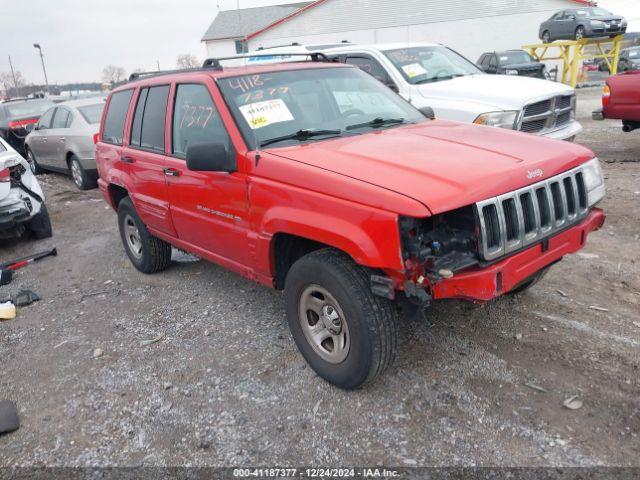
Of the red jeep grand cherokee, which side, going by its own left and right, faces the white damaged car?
back

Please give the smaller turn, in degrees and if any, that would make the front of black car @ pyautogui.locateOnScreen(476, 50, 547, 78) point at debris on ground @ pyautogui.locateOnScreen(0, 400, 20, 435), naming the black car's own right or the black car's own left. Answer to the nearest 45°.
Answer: approximately 45° to the black car's own right

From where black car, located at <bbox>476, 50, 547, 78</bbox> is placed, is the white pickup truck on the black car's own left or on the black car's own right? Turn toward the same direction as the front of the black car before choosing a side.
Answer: on the black car's own right

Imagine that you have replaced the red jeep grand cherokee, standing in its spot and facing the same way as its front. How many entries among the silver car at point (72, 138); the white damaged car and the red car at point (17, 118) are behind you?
3

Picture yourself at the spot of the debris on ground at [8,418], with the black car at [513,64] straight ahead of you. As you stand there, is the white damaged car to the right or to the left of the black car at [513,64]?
left

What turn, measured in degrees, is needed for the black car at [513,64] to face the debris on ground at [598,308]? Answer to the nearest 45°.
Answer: approximately 45° to its right

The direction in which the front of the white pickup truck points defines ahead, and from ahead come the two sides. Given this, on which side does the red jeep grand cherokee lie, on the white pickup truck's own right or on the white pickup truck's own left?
on the white pickup truck's own right

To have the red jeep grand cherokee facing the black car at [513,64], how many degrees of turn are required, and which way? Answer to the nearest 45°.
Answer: approximately 135° to its left

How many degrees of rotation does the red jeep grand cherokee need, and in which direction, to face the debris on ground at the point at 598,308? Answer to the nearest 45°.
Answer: approximately 45° to its left
